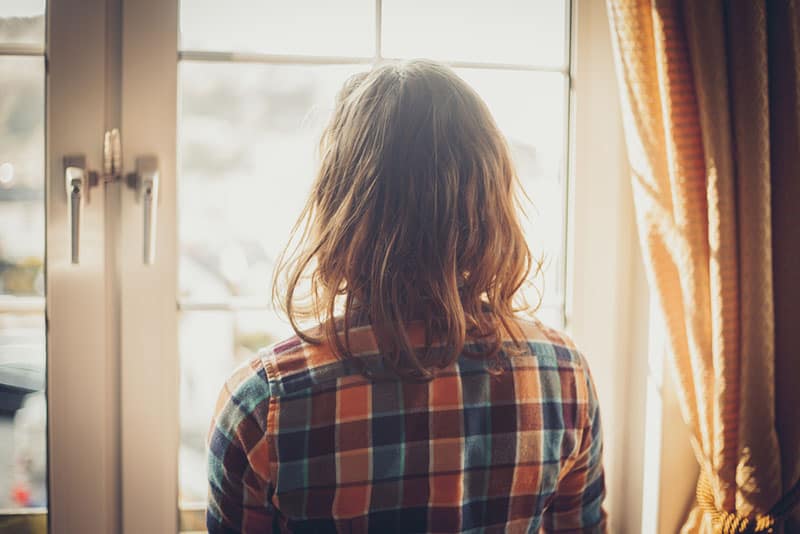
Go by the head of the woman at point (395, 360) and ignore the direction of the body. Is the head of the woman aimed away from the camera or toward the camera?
away from the camera

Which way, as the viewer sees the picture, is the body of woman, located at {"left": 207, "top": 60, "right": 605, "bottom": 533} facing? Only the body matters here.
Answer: away from the camera
